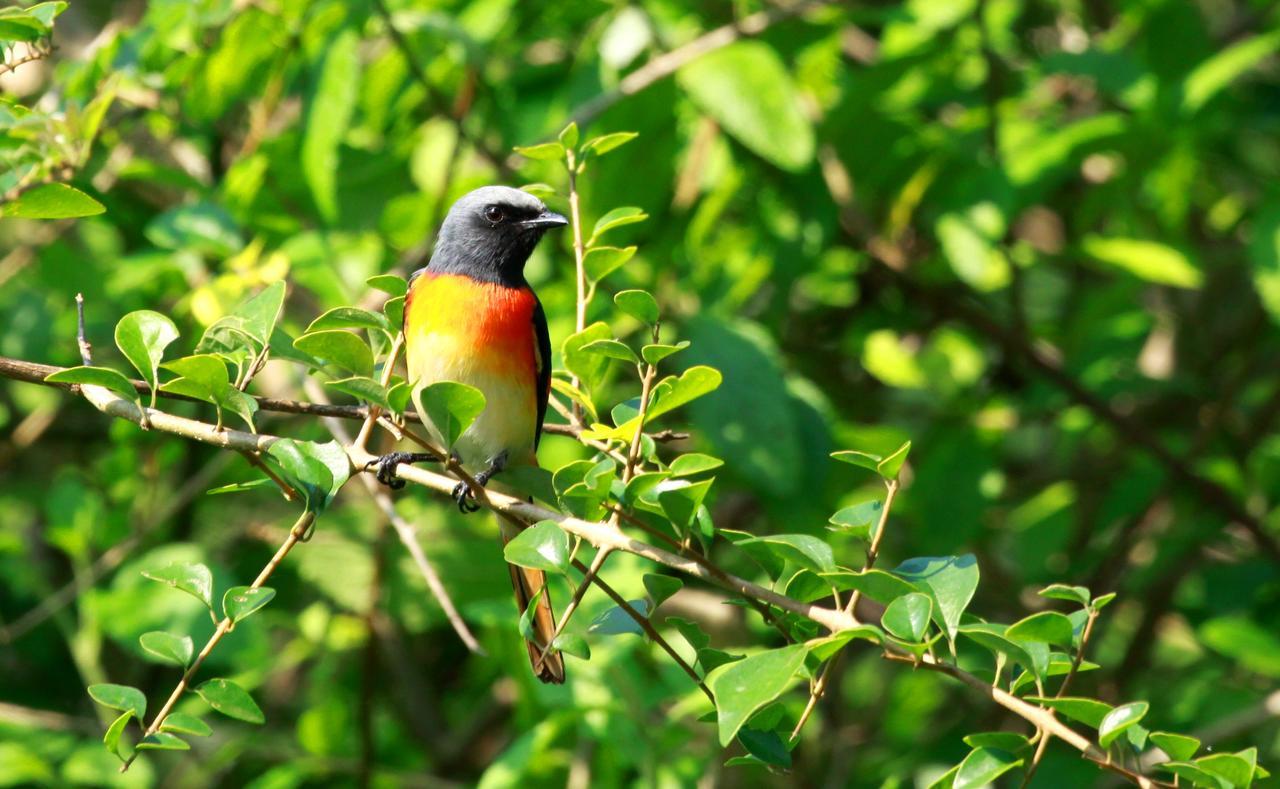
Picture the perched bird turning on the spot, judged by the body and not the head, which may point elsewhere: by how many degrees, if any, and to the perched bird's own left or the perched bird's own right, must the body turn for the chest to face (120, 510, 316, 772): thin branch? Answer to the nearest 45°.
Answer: approximately 90° to the perched bird's own right

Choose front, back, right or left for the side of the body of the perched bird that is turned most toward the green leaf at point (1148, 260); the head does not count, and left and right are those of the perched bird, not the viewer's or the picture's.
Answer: left

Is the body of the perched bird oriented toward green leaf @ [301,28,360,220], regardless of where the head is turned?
no

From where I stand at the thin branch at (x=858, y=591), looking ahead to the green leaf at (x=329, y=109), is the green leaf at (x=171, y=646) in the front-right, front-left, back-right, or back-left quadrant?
front-left

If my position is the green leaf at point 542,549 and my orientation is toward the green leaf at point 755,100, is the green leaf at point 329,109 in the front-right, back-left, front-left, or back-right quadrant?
front-left

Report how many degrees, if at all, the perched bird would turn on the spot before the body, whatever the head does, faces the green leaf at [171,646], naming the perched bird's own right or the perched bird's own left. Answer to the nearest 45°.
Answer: approximately 90° to the perched bird's own right

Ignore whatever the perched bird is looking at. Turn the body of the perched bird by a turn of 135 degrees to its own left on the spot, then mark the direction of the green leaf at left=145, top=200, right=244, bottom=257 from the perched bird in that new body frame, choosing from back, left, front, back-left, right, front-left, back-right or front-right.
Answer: left

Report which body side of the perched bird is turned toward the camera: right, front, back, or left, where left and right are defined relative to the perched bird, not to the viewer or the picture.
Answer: front

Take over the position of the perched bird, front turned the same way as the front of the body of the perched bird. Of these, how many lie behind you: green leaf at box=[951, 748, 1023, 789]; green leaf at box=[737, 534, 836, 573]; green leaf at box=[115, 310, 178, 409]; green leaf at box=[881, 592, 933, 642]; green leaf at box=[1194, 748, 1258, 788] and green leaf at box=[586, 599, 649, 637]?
0

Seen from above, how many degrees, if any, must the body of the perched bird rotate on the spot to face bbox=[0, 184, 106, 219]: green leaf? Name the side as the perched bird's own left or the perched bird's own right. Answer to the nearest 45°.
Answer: approximately 45° to the perched bird's own right

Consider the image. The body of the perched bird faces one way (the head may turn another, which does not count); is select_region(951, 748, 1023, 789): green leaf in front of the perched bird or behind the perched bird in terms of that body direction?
in front
